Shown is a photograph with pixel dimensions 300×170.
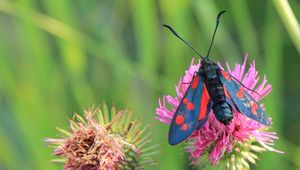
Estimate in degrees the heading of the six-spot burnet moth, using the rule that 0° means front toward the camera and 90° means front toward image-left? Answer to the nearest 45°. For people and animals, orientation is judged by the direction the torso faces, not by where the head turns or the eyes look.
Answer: approximately 180°

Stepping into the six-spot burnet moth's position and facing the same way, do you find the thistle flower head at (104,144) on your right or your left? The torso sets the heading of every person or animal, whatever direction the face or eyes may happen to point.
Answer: on your left
